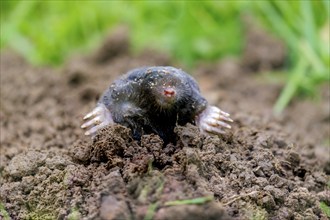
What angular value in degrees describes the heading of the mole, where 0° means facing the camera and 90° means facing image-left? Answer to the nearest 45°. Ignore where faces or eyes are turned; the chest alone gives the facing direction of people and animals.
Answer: approximately 0°
